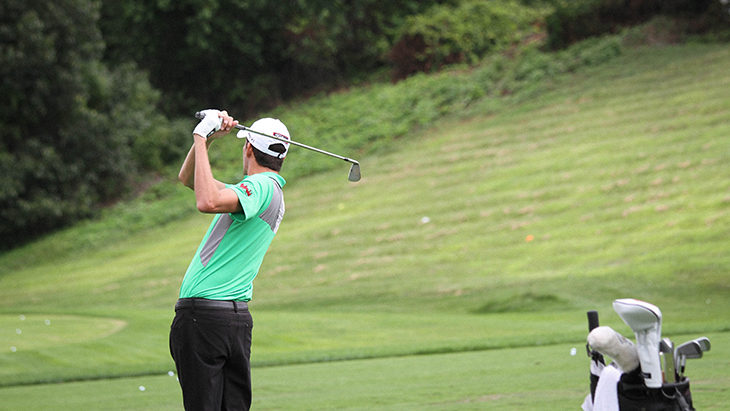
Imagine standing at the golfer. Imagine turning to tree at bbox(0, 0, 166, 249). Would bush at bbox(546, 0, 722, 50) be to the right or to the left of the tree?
right

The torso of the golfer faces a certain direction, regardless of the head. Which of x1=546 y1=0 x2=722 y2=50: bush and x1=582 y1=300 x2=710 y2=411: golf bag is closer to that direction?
the bush

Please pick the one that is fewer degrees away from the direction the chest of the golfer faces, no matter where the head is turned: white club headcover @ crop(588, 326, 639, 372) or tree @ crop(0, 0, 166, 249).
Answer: the tree

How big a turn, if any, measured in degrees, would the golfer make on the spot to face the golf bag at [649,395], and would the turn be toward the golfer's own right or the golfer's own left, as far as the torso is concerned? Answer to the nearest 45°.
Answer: approximately 180°
